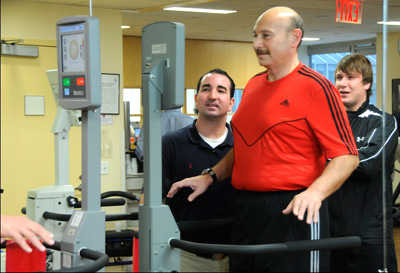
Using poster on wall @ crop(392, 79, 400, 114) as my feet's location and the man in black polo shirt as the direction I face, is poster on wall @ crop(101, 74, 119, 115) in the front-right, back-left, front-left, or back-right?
front-right

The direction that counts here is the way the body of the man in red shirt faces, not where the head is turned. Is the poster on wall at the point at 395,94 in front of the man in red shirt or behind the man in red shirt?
behind

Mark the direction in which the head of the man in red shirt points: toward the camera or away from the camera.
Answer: toward the camera

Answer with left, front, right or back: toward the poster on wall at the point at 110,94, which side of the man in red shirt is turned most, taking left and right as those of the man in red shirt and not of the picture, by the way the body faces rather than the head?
right

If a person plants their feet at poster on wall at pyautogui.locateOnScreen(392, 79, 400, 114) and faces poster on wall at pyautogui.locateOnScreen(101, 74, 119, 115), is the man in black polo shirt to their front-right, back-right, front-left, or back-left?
front-left

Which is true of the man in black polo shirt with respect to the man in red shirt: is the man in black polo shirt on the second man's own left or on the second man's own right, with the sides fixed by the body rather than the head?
on the second man's own right

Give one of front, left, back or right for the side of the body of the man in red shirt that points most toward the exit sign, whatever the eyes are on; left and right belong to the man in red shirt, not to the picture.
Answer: back

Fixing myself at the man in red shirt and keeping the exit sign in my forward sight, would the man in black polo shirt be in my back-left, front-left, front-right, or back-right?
front-left
